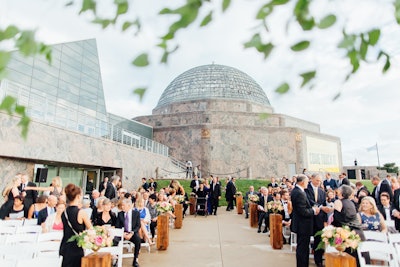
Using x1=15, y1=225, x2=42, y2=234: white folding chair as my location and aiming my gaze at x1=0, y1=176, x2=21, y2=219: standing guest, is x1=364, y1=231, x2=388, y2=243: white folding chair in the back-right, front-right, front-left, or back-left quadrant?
back-right

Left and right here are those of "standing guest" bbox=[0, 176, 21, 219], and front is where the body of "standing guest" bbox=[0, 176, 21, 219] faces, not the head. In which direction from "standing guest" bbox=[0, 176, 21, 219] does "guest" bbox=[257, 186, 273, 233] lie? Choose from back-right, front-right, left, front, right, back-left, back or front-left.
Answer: front

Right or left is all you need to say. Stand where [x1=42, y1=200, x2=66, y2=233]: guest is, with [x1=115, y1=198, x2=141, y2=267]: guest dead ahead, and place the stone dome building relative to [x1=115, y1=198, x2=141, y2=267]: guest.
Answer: left

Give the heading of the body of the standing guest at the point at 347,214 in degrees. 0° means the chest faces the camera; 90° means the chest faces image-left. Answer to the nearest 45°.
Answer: approximately 135°

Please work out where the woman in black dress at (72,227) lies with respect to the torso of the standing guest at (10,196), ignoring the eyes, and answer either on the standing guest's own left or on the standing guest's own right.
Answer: on the standing guest's own right

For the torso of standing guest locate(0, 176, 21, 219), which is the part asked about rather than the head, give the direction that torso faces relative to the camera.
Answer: to the viewer's right

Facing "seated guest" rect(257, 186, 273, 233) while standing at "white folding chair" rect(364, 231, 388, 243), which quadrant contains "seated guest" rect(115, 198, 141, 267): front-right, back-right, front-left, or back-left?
front-left
